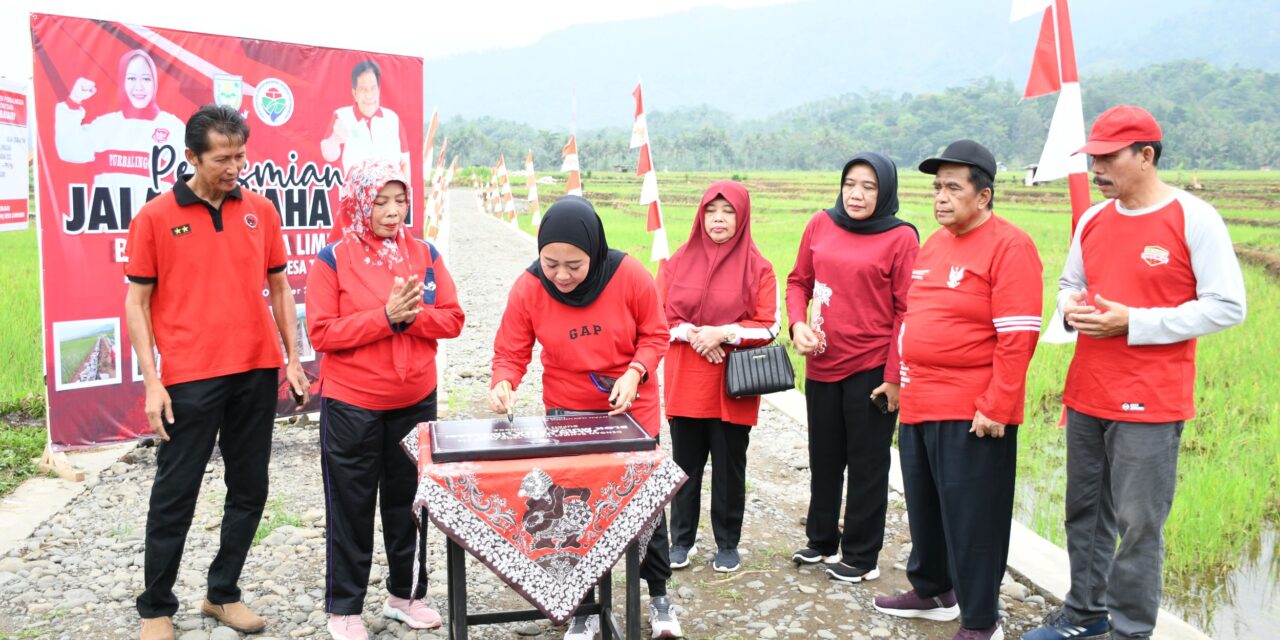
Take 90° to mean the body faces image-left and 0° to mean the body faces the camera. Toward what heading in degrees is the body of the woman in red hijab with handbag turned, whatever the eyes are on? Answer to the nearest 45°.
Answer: approximately 0°

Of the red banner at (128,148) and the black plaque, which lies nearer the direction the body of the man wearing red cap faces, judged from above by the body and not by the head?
the black plaque

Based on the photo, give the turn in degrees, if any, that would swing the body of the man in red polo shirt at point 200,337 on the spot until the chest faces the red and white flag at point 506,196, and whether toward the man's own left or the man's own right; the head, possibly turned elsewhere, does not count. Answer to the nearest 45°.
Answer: approximately 135° to the man's own left

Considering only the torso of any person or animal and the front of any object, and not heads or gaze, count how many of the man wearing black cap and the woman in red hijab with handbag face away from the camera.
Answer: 0

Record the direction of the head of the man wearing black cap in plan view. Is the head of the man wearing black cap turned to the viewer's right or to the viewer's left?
to the viewer's left

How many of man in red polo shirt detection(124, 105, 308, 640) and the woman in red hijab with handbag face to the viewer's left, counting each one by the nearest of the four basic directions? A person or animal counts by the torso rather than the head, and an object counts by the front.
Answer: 0

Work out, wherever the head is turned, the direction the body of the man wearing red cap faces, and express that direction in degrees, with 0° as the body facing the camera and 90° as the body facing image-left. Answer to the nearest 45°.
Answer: approximately 45°

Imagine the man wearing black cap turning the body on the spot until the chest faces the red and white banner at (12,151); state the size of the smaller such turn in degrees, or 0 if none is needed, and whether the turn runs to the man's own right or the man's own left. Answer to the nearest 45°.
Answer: approximately 45° to the man's own right

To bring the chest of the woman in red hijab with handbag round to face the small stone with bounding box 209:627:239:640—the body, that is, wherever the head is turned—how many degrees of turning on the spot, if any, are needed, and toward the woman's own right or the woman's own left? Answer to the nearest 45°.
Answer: approximately 45° to the woman's own right
